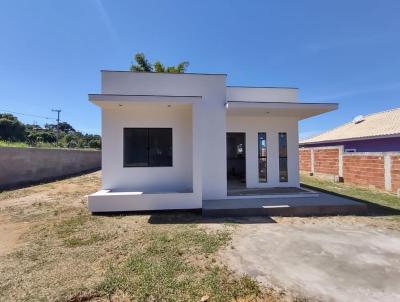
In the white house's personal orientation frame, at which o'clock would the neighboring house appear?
The neighboring house is roughly at 8 o'clock from the white house.

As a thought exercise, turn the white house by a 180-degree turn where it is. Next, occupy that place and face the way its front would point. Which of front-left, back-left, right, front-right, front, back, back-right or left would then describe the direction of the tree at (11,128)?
front-left

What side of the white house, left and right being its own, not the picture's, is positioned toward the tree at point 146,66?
back

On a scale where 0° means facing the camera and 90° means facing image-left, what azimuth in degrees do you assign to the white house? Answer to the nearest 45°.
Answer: approximately 0°

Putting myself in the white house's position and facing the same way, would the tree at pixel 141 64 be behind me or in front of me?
behind
